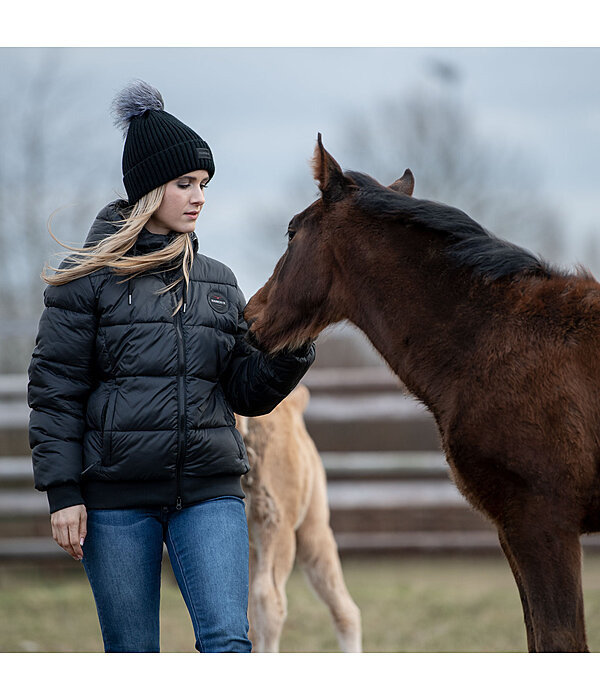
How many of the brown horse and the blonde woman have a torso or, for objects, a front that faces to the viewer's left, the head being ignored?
1

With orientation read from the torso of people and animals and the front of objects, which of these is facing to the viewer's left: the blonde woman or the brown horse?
the brown horse

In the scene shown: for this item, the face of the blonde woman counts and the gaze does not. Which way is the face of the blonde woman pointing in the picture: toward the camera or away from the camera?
toward the camera

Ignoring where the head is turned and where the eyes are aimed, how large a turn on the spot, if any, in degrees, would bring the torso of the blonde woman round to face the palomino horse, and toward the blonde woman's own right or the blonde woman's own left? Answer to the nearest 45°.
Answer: approximately 135° to the blonde woman's own left

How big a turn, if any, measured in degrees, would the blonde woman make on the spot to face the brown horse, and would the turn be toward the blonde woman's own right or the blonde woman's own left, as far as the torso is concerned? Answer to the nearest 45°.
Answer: approximately 45° to the blonde woman's own left

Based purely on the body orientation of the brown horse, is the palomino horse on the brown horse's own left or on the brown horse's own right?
on the brown horse's own right

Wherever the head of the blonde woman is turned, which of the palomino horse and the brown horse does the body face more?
the brown horse

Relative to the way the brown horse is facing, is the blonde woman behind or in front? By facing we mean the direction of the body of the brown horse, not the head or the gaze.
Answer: in front

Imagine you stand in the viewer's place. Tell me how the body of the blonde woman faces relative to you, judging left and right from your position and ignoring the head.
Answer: facing the viewer and to the right of the viewer

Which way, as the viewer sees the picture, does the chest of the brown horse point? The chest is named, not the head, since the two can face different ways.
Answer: to the viewer's left
